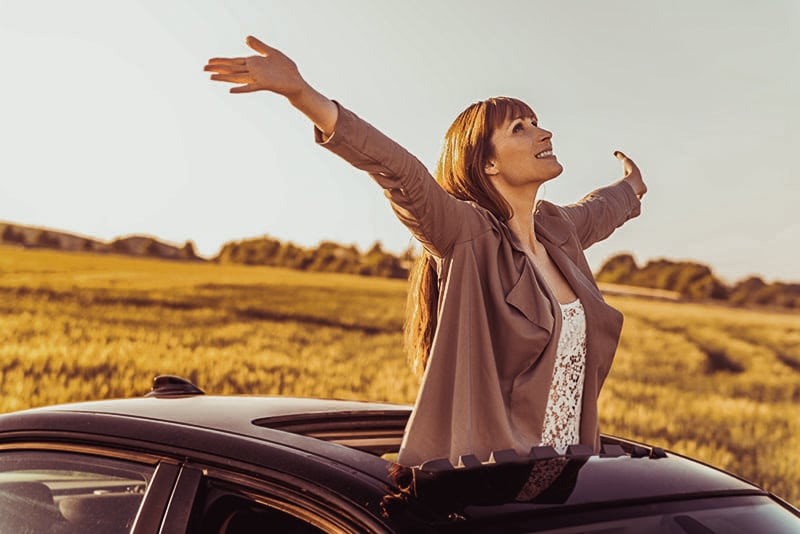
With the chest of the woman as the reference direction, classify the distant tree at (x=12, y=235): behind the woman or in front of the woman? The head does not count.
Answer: behind

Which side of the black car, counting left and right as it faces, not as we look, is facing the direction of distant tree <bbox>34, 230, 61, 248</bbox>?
back

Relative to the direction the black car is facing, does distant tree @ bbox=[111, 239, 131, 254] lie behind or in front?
behind

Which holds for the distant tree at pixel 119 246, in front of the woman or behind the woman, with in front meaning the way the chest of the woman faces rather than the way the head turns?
behind

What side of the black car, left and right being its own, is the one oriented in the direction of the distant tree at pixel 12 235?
back

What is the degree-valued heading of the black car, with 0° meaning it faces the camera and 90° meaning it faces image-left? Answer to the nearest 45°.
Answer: approximately 315°
